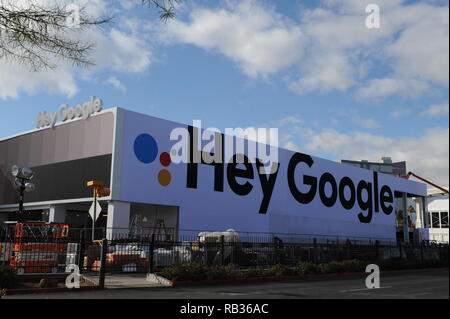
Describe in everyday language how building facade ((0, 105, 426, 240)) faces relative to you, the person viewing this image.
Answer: facing the viewer and to the right of the viewer
